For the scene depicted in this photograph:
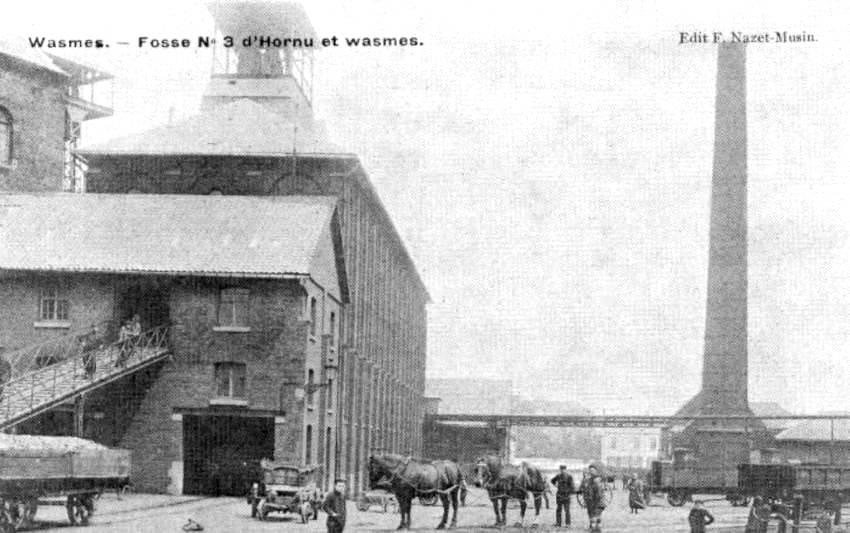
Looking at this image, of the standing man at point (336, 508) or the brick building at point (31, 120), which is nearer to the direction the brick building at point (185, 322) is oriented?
the standing man

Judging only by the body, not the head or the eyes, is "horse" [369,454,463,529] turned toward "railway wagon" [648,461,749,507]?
no

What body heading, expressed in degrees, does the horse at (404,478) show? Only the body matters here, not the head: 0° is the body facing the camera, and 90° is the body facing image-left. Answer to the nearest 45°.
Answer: approximately 90°

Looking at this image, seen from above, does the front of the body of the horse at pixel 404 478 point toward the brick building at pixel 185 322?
no

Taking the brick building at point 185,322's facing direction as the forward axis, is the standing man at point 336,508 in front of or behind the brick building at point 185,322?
in front

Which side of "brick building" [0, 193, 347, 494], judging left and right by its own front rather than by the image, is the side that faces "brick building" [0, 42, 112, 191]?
back

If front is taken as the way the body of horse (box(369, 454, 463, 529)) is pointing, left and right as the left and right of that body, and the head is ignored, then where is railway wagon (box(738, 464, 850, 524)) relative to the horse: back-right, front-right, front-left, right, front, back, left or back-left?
back

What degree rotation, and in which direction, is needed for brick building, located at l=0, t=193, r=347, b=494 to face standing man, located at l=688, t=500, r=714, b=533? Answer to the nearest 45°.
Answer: approximately 45° to its left

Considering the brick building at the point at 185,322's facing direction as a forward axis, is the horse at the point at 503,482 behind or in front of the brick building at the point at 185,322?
in front

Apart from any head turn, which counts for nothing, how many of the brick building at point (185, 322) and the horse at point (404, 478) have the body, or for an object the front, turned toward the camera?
1

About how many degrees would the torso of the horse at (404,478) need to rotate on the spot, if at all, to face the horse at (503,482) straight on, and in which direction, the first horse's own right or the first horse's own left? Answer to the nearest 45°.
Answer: approximately 135° to the first horse's own right

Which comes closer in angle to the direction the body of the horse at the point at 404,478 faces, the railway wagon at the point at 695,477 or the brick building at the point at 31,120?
the brick building

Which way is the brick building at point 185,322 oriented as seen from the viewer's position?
toward the camera

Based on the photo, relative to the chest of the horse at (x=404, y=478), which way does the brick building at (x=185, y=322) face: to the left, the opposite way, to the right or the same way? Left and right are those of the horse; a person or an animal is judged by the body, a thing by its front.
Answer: to the left
